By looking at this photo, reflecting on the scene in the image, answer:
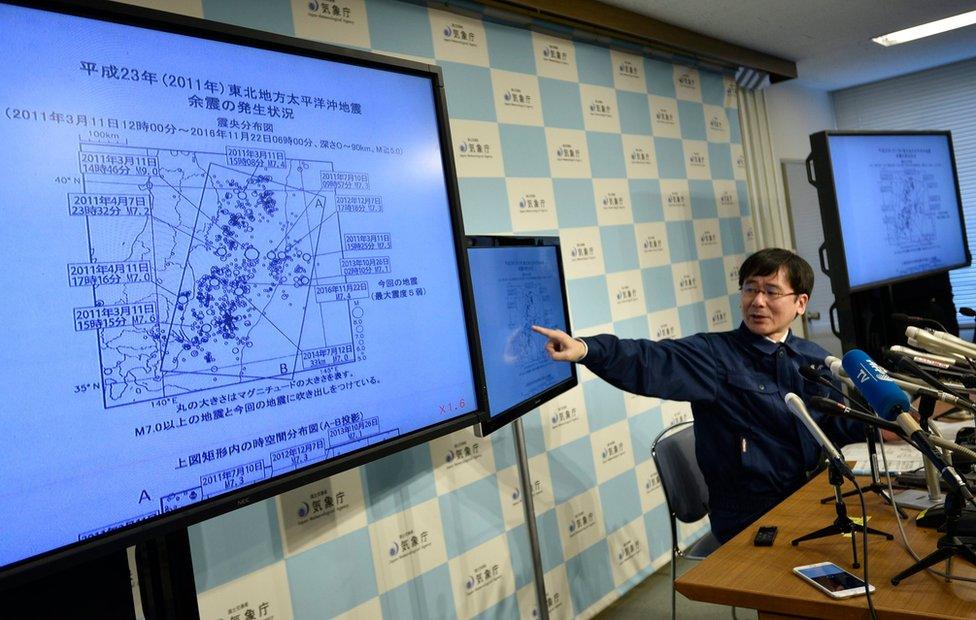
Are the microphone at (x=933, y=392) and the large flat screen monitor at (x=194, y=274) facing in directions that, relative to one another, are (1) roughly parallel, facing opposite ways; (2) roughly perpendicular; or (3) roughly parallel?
roughly parallel, facing opposite ways

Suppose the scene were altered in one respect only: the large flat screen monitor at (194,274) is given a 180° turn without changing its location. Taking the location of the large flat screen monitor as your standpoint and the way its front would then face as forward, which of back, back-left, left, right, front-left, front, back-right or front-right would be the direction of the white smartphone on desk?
back-right

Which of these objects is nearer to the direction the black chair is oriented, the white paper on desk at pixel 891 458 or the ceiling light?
the white paper on desk

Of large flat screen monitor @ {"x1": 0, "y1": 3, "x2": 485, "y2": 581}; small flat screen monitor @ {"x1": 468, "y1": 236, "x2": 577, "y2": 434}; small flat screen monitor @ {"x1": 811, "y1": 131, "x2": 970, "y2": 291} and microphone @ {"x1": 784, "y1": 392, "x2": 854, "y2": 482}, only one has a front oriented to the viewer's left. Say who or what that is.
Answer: the microphone

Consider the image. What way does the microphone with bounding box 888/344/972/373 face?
to the viewer's left

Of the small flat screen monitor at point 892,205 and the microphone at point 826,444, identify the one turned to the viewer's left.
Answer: the microphone

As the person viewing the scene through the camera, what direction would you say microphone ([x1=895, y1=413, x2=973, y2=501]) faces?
facing to the left of the viewer

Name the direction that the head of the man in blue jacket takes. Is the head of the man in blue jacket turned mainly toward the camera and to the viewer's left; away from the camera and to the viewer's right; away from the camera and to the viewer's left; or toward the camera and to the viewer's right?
toward the camera and to the viewer's left

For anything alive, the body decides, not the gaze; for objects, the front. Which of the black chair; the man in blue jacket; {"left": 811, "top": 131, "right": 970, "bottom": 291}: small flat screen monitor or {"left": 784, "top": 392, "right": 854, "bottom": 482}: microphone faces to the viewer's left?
the microphone

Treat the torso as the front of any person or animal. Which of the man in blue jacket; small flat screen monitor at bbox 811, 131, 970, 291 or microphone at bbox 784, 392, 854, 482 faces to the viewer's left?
the microphone

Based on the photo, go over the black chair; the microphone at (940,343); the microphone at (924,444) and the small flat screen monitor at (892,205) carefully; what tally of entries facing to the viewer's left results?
2

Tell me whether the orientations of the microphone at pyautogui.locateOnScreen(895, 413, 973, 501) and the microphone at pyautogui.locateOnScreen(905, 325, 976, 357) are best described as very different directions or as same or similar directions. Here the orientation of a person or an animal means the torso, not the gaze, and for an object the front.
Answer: same or similar directions

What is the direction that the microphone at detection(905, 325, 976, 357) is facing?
to the viewer's left

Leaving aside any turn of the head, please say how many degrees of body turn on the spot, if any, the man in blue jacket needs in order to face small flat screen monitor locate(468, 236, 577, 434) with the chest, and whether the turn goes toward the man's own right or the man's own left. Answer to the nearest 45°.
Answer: approximately 90° to the man's own right
